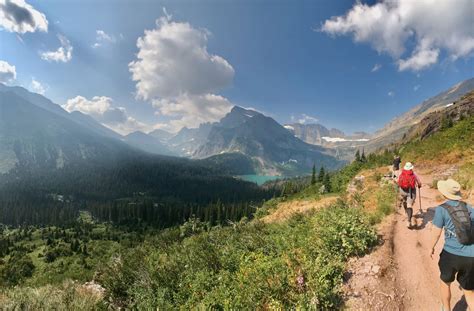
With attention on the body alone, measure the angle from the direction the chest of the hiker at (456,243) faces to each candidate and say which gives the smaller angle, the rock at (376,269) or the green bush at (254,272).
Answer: the rock

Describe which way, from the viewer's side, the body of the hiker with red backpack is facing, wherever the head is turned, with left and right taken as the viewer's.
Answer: facing away from the viewer

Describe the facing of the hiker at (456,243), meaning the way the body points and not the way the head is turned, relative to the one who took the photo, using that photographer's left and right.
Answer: facing away from the viewer and to the left of the viewer

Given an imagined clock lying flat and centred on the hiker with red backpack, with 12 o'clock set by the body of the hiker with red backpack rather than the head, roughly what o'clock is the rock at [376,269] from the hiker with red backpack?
The rock is roughly at 6 o'clock from the hiker with red backpack.

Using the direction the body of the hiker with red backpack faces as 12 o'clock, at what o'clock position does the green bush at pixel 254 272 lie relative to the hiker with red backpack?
The green bush is roughly at 7 o'clock from the hiker with red backpack.

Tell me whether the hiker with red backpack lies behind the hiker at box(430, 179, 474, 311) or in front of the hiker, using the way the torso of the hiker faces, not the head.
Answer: in front

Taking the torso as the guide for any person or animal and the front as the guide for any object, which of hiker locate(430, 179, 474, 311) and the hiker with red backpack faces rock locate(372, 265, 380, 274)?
the hiker

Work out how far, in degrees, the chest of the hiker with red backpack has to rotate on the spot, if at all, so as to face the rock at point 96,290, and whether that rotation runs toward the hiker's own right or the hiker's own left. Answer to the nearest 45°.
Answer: approximately 135° to the hiker's own left

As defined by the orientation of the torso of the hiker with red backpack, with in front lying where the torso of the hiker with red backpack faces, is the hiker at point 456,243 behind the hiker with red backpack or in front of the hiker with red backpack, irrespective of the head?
behind

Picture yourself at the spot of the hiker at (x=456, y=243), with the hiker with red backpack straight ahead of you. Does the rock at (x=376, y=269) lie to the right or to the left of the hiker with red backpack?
left

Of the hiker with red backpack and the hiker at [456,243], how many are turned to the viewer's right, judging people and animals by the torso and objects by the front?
0

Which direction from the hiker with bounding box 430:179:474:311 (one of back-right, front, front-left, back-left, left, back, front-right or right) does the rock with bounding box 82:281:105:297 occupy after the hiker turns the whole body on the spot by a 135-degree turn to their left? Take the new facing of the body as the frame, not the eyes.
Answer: right

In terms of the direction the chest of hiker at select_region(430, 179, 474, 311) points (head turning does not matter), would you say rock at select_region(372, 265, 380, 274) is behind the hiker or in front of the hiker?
in front
